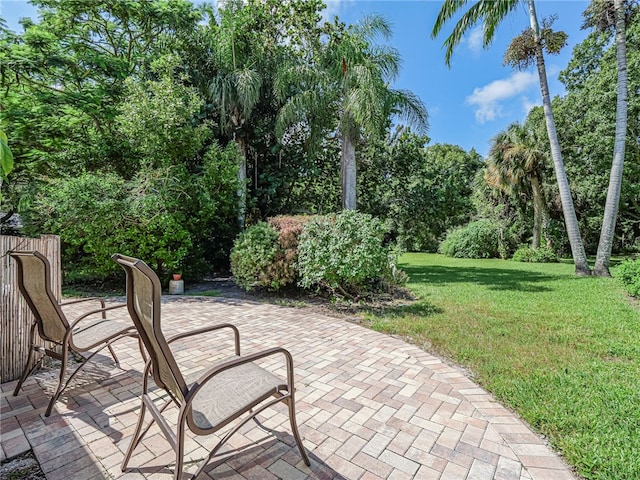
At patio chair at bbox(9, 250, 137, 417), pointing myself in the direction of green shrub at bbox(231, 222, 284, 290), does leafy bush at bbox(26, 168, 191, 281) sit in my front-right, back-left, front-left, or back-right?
front-left

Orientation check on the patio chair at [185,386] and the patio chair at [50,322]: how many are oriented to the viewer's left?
0

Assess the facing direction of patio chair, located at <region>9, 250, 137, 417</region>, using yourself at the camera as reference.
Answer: facing away from the viewer and to the right of the viewer

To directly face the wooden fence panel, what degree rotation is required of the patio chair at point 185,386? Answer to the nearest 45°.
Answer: approximately 90° to its left

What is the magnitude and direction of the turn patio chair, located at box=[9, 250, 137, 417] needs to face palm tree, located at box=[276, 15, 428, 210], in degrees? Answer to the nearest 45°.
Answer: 0° — it already faces it

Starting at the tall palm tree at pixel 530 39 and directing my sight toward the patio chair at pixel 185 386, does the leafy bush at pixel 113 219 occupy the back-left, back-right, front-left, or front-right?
front-right

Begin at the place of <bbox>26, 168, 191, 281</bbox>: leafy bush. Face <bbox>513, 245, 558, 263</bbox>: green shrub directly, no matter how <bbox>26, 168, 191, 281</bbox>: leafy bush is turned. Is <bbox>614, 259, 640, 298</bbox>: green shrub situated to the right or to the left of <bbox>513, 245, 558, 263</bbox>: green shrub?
right

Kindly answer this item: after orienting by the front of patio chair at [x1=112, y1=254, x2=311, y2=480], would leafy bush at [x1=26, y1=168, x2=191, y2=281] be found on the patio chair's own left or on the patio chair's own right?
on the patio chair's own left

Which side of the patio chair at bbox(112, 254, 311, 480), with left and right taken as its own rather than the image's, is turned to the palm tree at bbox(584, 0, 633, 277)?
front

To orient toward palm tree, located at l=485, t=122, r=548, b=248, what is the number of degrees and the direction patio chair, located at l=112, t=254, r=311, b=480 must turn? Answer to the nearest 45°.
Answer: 0° — it already faces it

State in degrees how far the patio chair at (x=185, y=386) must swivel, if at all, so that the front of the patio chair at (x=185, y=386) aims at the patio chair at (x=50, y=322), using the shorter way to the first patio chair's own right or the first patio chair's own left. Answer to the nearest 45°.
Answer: approximately 90° to the first patio chair's own left

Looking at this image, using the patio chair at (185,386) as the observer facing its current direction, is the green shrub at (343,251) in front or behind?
in front

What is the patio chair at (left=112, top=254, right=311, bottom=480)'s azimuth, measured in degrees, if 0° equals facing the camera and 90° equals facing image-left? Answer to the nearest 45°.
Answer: approximately 225°

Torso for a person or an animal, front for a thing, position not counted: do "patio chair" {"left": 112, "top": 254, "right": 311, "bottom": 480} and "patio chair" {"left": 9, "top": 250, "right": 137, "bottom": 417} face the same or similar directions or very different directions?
same or similar directions

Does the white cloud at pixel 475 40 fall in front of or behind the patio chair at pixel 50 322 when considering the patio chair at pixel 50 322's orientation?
in front

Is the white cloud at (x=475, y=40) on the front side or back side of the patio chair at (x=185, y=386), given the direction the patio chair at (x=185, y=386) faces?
on the front side

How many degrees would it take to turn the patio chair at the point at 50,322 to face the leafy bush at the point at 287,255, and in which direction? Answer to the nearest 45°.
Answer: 0° — it already faces it
